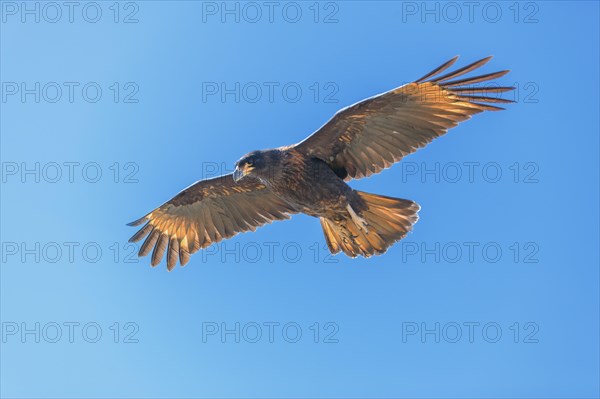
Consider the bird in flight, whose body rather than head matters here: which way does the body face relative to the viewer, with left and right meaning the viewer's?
facing the viewer and to the left of the viewer
